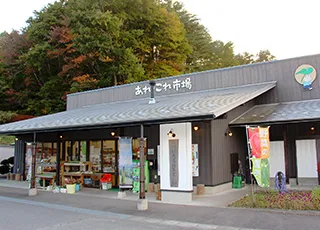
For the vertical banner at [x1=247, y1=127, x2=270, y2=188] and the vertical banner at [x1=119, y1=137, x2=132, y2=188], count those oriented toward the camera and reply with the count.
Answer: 2

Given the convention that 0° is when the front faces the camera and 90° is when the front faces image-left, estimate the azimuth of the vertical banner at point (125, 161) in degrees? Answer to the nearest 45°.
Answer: approximately 0°

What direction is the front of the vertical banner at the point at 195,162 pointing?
toward the camera

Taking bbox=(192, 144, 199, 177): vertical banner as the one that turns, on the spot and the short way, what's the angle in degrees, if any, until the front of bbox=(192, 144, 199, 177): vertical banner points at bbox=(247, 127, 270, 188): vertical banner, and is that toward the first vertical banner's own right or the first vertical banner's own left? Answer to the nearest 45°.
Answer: approximately 45° to the first vertical banner's own left

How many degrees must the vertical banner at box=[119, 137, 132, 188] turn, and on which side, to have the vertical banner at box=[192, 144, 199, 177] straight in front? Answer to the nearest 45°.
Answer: approximately 90° to its left

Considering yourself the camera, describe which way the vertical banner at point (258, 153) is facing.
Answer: facing the viewer

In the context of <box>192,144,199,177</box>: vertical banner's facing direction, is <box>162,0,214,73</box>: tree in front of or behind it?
behind

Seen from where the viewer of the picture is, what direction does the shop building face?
facing the viewer and to the left of the viewer

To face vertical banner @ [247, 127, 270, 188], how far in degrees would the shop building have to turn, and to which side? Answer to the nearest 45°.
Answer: approximately 45° to its left

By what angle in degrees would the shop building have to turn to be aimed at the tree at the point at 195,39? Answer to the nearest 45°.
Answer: approximately 135° to its right
